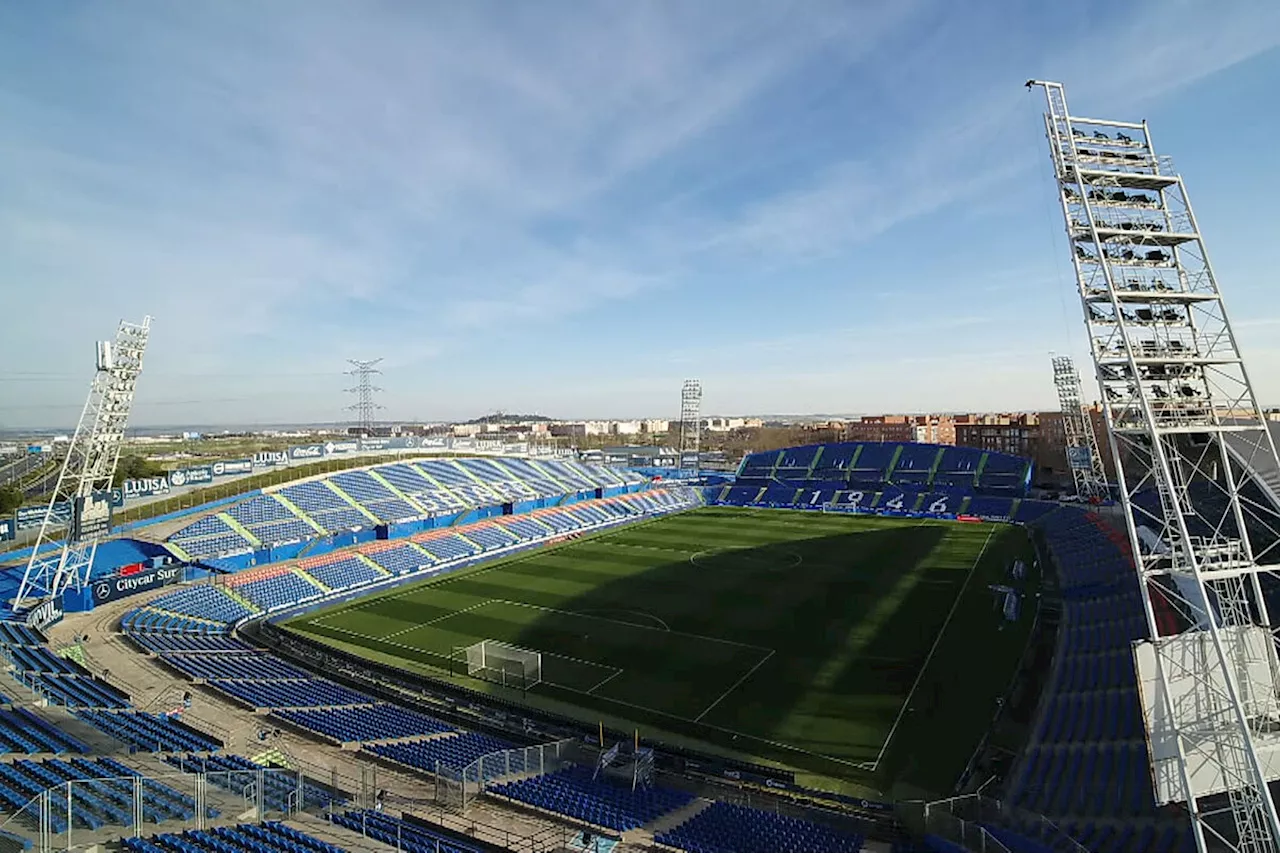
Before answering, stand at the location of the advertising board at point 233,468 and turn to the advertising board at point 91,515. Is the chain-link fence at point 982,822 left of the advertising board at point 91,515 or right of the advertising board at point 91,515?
left

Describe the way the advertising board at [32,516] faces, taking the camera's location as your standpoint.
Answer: facing the viewer and to the right of the viewer

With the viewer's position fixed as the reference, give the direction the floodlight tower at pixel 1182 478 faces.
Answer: facing away from the viewer and to the left of the viewer

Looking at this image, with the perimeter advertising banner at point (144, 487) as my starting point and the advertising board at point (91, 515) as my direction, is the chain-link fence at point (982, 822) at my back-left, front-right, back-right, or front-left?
front-left

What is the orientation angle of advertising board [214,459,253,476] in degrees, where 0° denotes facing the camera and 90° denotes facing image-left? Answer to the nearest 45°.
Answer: approximately 315°

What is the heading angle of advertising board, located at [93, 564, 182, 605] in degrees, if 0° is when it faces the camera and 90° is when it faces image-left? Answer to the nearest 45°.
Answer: approximately 315°

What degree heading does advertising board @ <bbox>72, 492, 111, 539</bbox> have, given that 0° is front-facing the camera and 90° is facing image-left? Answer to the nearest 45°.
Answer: approximately 315°
